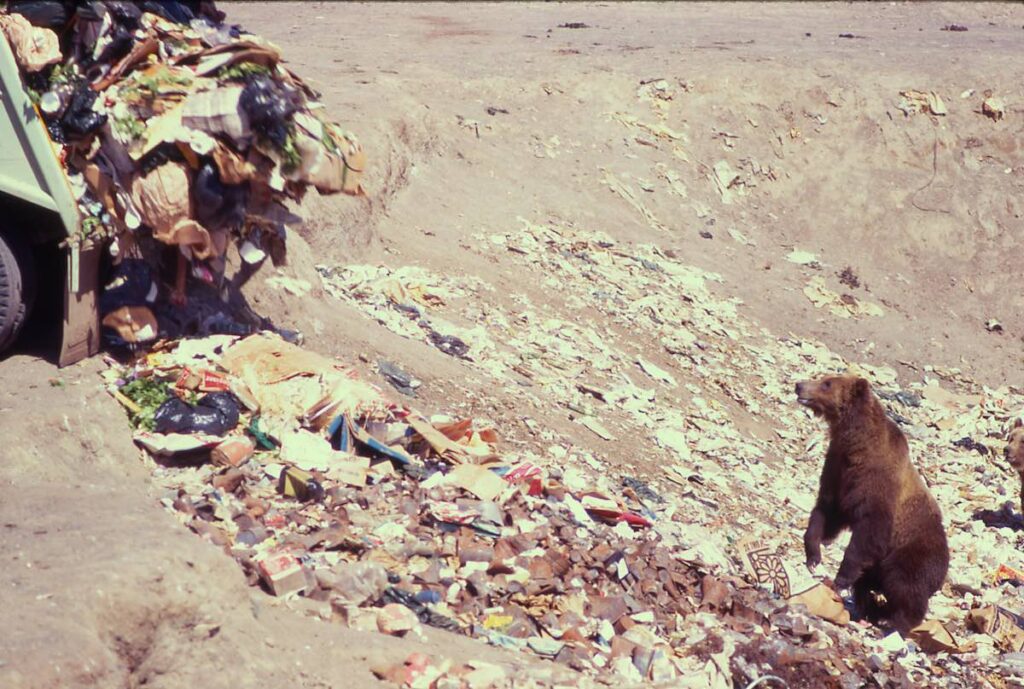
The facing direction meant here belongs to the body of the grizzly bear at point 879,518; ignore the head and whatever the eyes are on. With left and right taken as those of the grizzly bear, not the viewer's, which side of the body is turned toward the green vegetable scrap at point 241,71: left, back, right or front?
front

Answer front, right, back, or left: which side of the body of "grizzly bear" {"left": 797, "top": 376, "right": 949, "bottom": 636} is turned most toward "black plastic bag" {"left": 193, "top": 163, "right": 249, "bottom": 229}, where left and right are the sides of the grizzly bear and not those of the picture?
front

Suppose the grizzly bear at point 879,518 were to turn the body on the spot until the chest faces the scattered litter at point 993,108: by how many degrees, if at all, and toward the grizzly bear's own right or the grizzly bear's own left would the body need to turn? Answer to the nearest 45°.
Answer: approximately 90° to the grizzly bear's own right

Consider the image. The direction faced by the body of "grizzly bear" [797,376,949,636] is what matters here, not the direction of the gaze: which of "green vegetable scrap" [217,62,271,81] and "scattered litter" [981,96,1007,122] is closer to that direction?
the green vegetable scrap

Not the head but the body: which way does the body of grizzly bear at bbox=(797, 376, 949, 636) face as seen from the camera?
to the viewer's left

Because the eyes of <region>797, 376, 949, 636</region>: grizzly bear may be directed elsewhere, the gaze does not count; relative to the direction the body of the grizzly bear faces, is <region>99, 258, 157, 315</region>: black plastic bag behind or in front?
in front
